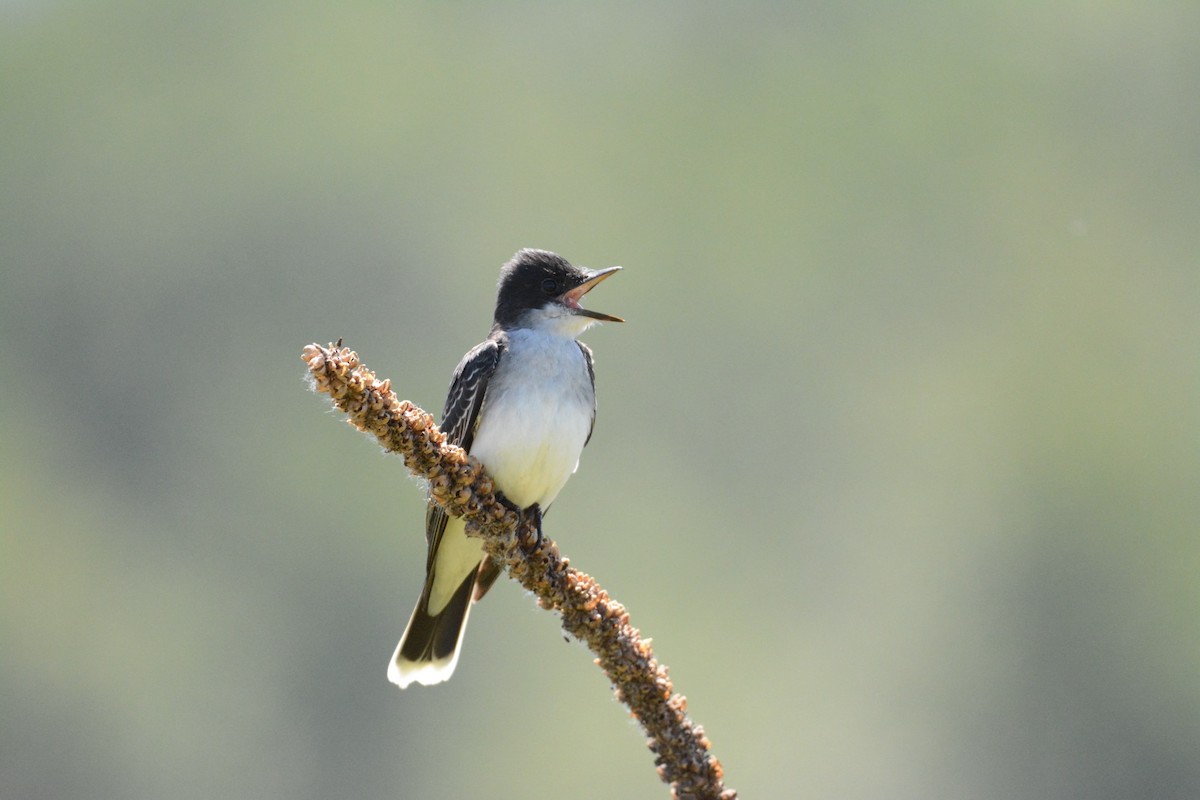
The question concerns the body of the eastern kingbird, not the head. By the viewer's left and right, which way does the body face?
facing the viewer and to the right of the viewer
